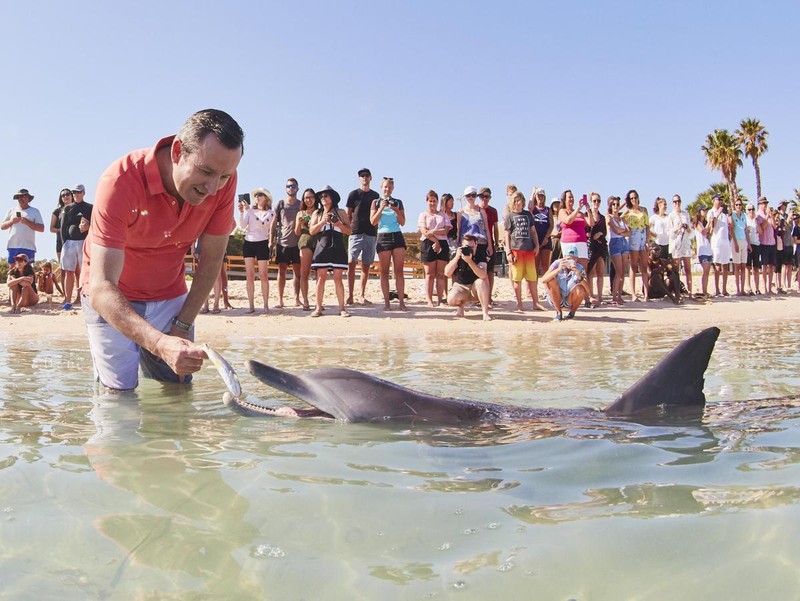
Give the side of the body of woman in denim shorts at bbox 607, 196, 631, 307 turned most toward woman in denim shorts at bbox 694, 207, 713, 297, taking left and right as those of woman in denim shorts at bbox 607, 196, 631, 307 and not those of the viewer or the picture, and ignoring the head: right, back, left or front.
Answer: left

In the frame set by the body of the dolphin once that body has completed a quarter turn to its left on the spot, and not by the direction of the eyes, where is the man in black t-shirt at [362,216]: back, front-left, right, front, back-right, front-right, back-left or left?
back

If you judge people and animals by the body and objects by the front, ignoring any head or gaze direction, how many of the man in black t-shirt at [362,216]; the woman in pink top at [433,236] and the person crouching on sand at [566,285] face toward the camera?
3

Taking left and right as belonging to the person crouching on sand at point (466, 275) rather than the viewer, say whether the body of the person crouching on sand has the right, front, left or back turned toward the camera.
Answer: front

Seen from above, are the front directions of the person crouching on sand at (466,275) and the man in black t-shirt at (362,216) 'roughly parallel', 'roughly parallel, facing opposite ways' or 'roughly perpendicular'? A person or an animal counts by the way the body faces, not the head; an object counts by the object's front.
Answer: roughly parallel

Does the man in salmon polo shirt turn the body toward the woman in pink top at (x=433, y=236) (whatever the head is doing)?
no

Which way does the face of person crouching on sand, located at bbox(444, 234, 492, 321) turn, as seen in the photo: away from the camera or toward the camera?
toward the camera

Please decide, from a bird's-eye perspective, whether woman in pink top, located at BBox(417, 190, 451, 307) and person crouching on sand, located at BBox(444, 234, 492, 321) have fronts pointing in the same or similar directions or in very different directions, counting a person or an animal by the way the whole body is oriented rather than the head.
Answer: same or similar directions

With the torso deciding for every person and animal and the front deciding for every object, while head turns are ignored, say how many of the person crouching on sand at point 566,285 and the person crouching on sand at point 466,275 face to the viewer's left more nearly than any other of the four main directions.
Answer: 0

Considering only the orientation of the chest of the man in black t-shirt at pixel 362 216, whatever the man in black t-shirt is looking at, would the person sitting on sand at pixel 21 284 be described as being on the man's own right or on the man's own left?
on the man's own right

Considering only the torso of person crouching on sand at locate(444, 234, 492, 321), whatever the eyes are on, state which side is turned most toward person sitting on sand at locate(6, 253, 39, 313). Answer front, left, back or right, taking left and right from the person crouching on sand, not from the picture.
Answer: right

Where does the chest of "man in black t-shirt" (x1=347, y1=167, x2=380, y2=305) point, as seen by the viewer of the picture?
toward the camera

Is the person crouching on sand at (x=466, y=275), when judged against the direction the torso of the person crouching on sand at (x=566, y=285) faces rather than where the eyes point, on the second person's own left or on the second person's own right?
on the second person's own right

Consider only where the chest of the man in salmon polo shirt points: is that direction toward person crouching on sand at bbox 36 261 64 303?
no

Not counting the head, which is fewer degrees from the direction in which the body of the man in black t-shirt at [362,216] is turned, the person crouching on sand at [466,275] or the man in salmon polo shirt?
the man in salmon polo shirt

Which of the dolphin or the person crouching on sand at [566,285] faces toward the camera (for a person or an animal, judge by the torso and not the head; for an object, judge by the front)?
the person crouching on sand

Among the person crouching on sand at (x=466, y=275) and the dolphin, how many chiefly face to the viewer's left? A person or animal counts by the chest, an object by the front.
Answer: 1

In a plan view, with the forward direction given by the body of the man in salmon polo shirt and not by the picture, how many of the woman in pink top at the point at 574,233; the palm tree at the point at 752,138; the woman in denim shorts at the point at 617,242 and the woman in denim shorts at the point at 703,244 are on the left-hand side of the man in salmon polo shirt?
4

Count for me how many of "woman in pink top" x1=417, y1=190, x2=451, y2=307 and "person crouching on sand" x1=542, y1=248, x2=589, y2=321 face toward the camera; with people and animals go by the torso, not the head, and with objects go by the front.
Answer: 2
